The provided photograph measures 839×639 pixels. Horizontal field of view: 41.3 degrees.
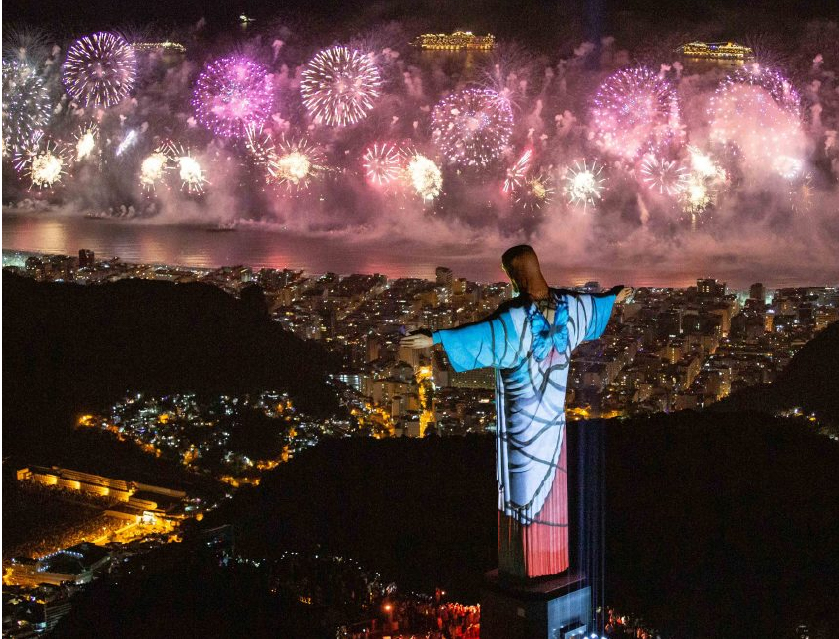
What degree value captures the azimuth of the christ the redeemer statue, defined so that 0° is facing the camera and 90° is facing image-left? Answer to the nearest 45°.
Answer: approximately 135°

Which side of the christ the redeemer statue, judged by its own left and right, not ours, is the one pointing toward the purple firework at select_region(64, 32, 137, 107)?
front
